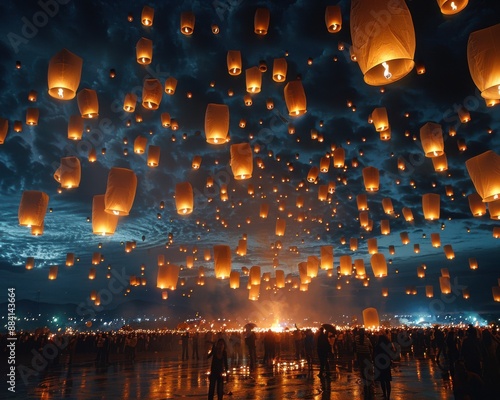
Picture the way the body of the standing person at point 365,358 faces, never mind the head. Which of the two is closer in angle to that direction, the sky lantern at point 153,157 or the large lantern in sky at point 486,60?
the sky lantern

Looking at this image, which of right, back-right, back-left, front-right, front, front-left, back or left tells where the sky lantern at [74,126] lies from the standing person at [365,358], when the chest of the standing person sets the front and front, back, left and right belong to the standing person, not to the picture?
left

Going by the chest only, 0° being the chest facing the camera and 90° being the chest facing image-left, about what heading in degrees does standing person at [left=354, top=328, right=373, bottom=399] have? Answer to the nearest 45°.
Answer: approximately 180°

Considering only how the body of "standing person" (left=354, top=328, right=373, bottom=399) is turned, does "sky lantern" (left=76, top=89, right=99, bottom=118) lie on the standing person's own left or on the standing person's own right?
on the standing person's own left

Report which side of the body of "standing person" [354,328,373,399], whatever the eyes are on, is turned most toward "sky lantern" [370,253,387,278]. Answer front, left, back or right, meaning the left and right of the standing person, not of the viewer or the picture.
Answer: front

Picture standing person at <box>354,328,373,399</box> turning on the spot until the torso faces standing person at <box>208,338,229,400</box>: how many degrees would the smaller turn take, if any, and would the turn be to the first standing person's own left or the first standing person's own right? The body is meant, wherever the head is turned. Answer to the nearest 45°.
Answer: approximately 135° to the first standing person's own left
